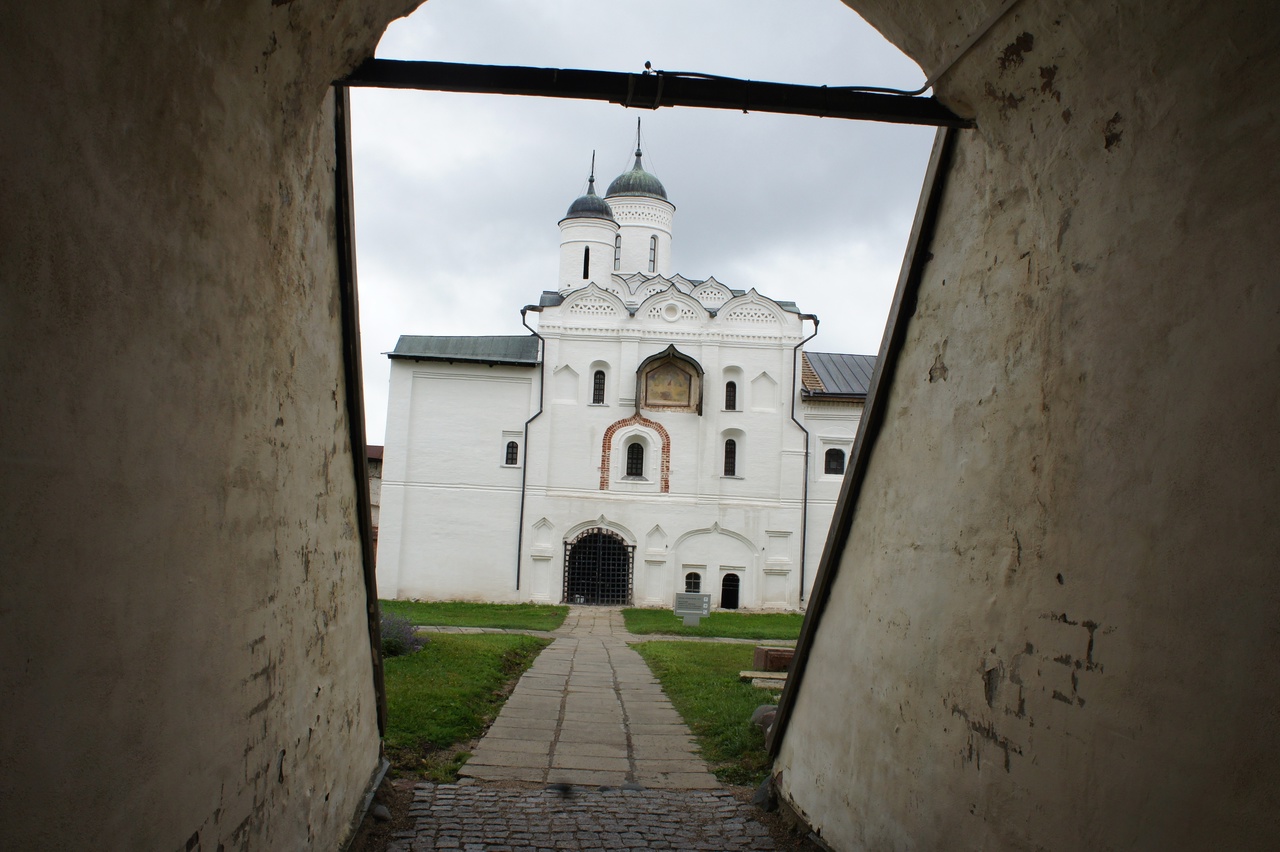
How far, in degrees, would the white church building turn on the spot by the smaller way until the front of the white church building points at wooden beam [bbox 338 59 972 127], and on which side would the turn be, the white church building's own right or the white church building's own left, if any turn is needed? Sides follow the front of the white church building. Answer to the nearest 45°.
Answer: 0° — it already faces it

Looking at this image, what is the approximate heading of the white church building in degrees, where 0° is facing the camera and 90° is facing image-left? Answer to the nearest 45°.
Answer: approximately 0°

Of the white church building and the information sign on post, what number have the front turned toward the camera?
2

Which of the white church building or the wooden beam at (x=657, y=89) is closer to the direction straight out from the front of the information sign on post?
the wooden beam

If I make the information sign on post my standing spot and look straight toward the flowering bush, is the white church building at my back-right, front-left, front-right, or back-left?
back-right

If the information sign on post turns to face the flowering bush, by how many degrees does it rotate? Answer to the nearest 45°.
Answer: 0° — it already faces it

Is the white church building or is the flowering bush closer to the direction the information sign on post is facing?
the flowering bush
